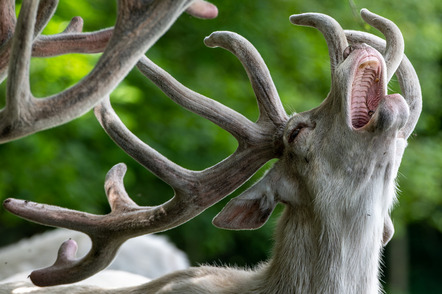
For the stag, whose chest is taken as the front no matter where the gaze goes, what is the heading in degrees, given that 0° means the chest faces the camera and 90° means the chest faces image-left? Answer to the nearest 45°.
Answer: approximately 315°
